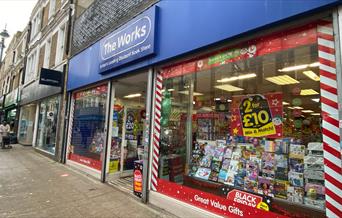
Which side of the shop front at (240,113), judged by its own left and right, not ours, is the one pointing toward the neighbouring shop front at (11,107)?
right

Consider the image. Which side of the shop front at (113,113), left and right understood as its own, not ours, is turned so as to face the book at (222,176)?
left

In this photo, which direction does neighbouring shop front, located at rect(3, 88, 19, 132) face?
to the viewer's left

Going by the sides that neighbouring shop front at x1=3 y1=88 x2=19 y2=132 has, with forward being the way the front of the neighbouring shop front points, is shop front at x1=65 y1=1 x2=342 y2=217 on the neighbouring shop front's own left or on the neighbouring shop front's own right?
on the neighbouring shop front's own left

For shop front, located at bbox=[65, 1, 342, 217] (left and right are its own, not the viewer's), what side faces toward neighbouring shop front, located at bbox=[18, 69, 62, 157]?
right

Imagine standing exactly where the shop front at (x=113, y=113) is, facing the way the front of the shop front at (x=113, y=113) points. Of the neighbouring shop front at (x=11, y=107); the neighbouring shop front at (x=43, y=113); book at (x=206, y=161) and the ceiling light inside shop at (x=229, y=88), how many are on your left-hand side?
2

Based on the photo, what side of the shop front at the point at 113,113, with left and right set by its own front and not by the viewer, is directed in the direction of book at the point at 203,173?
left

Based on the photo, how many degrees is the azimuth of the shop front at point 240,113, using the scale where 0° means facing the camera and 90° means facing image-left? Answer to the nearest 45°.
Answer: approximately 45°

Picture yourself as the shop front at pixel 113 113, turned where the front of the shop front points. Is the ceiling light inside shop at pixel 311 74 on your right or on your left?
on your left

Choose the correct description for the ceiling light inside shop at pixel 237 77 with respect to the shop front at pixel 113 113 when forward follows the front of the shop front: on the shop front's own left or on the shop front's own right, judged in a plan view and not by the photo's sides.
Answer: on the shop front's own left
